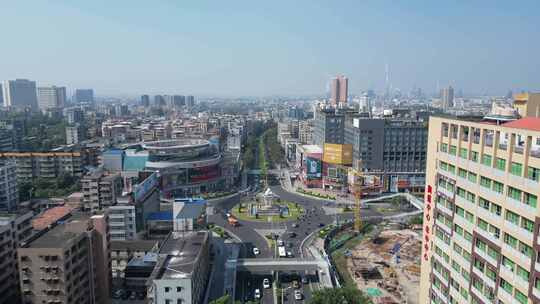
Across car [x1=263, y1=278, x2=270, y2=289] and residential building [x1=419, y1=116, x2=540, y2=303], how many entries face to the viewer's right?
0

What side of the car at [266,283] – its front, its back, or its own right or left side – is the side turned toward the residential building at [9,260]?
right

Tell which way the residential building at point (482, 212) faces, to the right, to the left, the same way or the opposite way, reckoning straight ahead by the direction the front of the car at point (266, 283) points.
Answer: to the right

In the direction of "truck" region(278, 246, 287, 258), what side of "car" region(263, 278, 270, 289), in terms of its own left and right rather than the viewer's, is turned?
back

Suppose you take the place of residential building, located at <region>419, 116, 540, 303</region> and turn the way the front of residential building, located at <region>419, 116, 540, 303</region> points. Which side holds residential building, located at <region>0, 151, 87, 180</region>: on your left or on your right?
on your right

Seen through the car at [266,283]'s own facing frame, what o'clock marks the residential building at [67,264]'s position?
The residential building is roughly at 2 o'clock from the car.

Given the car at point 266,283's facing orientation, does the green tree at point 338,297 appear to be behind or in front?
in front

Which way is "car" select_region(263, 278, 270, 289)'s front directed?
toward the camera

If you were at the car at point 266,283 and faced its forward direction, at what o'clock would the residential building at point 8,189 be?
The residential building is roughly at 4 o'clock from the car.
